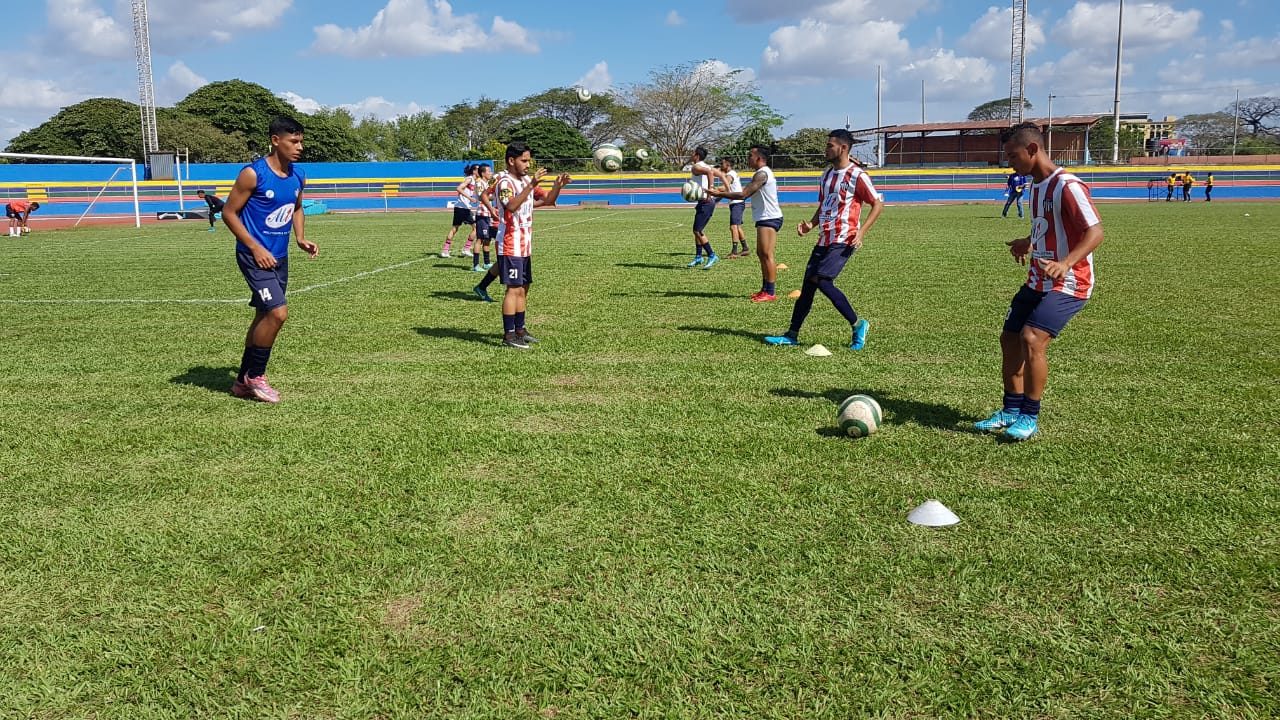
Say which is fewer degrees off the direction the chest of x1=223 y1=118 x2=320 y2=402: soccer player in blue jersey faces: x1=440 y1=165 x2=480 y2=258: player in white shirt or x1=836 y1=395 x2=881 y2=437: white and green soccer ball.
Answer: the white and green soccer ball

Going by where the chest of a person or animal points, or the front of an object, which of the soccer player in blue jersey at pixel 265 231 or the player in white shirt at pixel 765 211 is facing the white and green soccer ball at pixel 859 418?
the soccer player in blue jersey

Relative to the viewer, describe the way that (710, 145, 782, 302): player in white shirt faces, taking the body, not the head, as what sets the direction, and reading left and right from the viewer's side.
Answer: facing to the left of the viewer

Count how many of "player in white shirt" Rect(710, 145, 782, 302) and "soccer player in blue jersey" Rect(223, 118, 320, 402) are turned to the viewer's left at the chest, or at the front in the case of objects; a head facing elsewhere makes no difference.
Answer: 1

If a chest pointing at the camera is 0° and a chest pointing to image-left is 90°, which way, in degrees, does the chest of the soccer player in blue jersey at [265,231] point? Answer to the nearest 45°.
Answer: approximately 315°

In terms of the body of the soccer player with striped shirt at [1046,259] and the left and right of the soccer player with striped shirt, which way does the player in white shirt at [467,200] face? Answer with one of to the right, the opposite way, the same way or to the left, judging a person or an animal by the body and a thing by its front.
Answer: the opposite way

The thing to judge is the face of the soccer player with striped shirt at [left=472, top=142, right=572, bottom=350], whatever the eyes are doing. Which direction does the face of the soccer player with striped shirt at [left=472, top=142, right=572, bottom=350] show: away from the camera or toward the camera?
toward the camera

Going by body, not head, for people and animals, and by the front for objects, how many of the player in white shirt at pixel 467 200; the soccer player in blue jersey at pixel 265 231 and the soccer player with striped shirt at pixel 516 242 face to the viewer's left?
0

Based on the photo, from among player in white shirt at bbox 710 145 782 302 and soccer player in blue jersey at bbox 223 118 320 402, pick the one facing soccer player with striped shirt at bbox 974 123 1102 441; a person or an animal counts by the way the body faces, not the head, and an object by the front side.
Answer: the soccer player in blue jersey

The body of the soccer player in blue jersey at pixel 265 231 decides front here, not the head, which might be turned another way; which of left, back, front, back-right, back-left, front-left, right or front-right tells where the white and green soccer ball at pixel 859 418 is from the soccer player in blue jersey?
front

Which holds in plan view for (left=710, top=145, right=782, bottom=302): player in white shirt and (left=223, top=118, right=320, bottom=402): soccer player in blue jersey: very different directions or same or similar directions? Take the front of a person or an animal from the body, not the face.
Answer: very different directions

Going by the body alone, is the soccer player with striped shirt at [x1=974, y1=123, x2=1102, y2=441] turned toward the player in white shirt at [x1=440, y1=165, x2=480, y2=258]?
no

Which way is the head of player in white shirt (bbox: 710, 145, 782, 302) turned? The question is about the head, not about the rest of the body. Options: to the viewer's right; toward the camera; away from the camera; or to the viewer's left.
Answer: to the viewer's left

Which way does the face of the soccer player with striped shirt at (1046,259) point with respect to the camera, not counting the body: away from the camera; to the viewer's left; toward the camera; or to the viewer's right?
to the viewer's left

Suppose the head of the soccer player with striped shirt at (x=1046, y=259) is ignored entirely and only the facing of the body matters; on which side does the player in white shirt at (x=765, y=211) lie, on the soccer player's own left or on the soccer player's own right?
on the soccer player's own right

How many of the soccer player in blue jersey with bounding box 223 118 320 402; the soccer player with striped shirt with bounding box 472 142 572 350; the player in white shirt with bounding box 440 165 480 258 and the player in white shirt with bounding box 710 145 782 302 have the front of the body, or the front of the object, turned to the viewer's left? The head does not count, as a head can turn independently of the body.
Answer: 1
